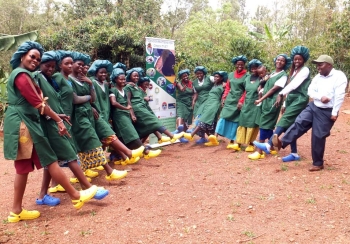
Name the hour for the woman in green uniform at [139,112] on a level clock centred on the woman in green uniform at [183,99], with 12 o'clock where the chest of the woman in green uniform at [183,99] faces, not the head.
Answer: the woman in green uniform at [139,112] is roughly at 1 o'clock from the woman in green uniform at [183,99].

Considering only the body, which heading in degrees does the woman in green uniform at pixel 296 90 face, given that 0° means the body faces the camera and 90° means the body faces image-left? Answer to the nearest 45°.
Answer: approximately 45°

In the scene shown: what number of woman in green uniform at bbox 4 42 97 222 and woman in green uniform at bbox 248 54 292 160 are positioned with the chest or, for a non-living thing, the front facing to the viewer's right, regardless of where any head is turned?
1

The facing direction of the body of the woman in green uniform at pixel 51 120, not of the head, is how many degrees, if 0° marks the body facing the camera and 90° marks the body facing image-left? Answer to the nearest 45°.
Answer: approximately 315°

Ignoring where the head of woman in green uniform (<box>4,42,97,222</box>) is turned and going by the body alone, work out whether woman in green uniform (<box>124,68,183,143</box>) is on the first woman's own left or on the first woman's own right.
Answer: on the first woman's own left

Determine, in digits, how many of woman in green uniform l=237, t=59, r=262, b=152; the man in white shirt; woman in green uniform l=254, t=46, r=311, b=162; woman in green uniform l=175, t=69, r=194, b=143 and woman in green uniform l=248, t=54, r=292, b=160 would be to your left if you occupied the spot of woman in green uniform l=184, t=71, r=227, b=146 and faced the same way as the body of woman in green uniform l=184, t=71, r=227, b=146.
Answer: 4

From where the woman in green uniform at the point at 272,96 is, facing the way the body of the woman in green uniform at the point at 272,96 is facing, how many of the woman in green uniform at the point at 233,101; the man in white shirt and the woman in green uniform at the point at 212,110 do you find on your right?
2

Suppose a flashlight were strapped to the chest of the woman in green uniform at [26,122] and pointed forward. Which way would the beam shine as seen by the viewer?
to the viewer's right

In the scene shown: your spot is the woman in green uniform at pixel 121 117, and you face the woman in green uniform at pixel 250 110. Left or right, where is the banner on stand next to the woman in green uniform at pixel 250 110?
left

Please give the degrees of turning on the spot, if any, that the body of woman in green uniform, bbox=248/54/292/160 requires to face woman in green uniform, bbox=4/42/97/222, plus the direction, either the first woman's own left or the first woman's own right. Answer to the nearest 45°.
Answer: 0° — they already face them

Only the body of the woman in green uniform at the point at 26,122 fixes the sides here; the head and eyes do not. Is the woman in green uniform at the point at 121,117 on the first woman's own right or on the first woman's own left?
on the first woman's own left
